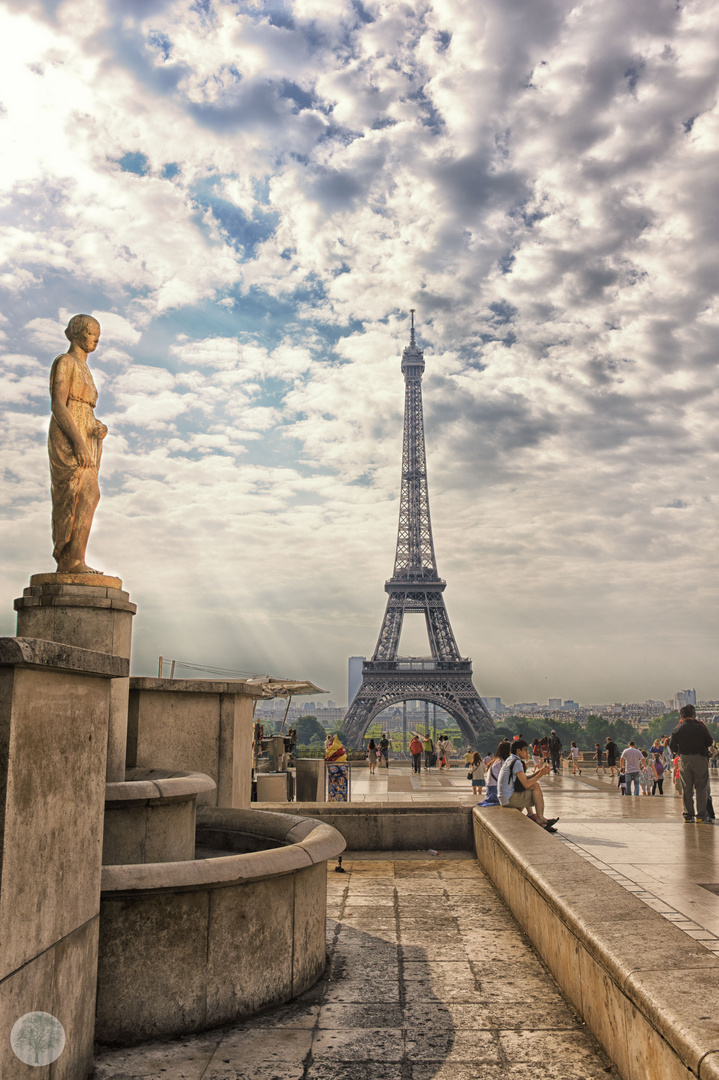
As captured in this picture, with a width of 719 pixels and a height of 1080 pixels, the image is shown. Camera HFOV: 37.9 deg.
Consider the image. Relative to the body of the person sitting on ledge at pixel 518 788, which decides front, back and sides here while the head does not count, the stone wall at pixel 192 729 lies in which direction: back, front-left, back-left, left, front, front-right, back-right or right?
back-right

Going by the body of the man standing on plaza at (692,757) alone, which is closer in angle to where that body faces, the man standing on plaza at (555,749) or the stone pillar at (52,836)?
the man standing on plaza

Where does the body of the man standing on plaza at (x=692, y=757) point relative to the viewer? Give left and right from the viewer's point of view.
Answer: facing away from the viewer

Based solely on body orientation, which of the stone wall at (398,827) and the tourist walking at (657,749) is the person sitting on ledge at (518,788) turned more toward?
the tourist walking

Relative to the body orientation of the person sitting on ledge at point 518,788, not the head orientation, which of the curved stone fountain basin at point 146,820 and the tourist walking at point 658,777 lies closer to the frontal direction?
the tourist walking

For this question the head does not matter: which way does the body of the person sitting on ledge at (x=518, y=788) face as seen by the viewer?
to the viewer's right

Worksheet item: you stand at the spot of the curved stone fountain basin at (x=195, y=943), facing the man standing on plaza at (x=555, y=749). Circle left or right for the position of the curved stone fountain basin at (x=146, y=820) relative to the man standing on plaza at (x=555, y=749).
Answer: left

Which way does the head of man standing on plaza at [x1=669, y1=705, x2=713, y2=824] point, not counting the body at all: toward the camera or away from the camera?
away from the camera

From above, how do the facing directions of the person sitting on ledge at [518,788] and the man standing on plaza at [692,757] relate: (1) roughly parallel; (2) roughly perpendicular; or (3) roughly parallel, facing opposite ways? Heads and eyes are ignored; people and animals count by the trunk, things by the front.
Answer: roughly perpendicular
